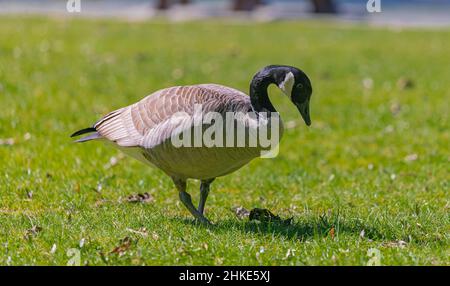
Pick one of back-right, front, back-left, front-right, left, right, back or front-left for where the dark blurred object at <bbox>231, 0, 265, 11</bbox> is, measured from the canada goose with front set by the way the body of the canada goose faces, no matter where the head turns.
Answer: left

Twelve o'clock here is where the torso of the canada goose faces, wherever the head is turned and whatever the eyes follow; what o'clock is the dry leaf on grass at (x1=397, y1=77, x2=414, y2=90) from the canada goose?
The dry leaf on grass is roughly at 10 o'clock from the canada goose.

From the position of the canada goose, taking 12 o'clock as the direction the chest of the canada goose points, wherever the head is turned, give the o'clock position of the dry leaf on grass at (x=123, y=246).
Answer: The dry leaf on grass is roughly at 4 o'clock from the canada goose.

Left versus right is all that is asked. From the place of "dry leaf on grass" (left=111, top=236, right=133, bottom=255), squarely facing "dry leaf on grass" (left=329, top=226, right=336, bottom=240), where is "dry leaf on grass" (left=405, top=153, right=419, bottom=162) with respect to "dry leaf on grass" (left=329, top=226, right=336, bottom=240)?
left

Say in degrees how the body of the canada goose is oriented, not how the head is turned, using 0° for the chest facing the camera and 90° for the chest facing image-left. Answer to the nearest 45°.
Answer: approximately 270°

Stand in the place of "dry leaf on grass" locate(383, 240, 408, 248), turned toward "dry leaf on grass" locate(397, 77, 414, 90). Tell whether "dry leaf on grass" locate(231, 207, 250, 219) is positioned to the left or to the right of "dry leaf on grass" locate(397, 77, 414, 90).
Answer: left

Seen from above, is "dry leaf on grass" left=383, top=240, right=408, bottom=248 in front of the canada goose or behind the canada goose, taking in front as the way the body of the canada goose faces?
in front

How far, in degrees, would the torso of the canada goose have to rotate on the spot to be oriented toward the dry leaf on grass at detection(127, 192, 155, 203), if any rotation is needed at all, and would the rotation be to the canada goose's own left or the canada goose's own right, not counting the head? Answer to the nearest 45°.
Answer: approximately 135° to the canada goose's own left

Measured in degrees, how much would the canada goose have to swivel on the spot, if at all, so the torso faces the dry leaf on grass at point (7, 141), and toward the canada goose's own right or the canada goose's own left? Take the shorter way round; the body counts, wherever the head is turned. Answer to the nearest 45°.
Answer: approximately 135° to the canada goose's own left

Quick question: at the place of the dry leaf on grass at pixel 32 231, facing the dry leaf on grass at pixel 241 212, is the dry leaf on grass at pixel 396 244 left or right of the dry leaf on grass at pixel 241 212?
right

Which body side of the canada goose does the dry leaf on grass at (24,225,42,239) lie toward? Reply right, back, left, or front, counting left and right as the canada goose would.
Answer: back
